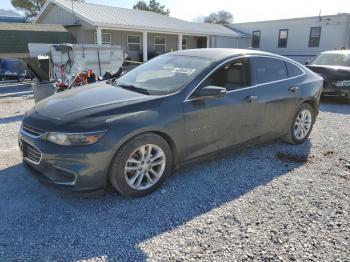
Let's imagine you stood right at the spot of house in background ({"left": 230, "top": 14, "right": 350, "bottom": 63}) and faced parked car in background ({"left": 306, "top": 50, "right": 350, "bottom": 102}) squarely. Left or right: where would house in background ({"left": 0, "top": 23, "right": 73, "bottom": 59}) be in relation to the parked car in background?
right

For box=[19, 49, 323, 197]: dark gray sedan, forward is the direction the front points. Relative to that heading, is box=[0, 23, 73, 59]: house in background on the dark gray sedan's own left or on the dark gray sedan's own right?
on the dark gray sedan's own right

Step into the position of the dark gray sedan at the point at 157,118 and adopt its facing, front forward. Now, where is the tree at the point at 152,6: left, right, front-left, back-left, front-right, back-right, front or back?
back-right

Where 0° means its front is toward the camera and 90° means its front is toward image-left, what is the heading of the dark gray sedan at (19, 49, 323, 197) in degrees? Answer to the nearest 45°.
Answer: approximately 45°

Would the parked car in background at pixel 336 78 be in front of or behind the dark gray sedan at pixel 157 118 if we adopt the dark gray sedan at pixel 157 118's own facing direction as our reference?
behind

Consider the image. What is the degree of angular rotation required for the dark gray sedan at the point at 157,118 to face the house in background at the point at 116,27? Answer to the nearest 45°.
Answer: approximately 135° to its right

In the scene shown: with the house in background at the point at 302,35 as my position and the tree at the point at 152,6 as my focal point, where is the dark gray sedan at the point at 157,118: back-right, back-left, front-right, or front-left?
back-left

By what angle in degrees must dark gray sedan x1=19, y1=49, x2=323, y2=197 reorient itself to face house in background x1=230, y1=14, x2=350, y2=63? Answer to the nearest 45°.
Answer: approximately 180°
